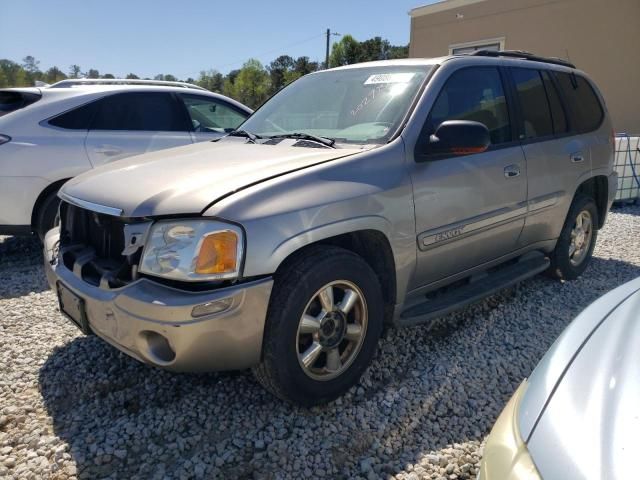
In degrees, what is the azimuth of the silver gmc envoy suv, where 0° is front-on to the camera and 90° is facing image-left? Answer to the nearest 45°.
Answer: approximately 45°

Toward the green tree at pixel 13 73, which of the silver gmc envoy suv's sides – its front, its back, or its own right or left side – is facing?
right

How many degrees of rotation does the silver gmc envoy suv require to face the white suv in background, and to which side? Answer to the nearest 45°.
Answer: approximately 90° to its right
